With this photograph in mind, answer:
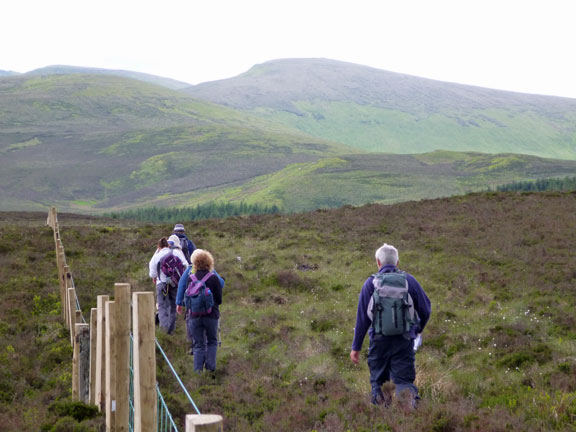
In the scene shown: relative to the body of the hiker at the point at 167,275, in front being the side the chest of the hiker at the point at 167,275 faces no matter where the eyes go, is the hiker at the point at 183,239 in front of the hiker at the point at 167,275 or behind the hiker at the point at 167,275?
in front

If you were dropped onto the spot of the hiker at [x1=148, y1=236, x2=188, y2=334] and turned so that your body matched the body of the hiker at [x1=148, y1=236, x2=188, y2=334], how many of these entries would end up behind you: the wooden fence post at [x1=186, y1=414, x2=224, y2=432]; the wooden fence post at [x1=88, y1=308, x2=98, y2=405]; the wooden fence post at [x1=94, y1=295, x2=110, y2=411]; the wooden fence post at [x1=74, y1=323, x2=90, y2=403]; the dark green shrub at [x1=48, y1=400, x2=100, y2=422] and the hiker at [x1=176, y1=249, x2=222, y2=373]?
6

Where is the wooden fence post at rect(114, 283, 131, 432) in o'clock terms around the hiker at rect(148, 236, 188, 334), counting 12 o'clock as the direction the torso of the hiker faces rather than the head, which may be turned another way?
The wooden fence post is roughly at 6 o'clock from the hiker.

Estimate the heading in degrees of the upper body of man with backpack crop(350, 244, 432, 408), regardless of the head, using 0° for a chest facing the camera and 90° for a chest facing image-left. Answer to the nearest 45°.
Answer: approximately 180°

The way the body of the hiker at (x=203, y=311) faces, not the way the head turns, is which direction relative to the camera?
away from the camera

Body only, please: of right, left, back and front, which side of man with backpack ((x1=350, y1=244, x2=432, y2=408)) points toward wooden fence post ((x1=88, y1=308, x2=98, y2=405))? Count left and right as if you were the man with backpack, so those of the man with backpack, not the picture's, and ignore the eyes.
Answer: left

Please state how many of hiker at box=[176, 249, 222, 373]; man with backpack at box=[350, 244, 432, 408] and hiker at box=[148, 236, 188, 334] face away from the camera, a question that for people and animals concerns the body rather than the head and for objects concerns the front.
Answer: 3

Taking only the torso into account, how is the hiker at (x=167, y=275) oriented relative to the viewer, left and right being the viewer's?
facing away from the viewer

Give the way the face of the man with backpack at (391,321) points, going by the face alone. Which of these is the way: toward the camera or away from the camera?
away from the camera

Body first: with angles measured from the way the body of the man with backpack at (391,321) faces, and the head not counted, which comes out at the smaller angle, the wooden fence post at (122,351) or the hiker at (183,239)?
the hiker

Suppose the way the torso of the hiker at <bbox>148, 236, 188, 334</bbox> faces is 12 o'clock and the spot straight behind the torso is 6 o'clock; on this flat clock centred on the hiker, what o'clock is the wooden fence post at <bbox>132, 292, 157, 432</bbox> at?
The wooden fence post is roughly at 6 o'clock from the hiker.
